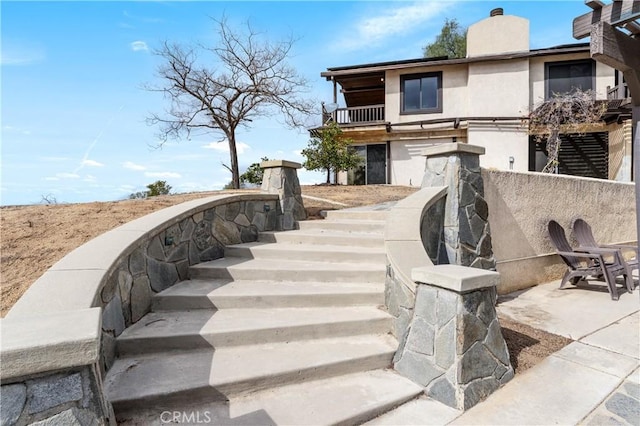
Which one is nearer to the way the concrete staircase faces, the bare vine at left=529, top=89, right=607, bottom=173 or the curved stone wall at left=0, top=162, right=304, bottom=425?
the curved stone wall

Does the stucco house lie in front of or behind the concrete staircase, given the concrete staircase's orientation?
behind

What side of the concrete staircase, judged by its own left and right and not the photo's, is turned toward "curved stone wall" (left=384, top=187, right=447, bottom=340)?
left

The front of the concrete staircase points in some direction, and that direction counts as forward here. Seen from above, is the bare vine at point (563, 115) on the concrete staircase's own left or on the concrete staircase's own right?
on the concrete staircase's own left

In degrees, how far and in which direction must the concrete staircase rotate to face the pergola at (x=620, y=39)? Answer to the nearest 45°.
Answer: approximately 90° to its left

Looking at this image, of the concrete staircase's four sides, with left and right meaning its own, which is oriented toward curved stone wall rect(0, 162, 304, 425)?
right

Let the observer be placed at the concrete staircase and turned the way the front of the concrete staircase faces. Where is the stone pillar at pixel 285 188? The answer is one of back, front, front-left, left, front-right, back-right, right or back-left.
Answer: back

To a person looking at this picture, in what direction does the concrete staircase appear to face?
facing the viewer

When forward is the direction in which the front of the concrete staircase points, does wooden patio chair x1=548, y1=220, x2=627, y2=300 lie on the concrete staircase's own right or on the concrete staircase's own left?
on the concrete staircase's own left

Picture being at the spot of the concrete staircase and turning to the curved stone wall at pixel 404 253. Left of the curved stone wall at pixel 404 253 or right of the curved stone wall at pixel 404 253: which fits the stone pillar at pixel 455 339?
right

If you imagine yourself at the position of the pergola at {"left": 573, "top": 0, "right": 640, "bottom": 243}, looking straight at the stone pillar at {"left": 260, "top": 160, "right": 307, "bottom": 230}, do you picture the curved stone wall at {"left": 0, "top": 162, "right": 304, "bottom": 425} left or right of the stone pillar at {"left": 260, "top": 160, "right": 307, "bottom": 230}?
left

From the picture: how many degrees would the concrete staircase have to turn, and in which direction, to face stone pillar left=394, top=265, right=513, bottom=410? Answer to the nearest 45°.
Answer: approximately 90° to its left
